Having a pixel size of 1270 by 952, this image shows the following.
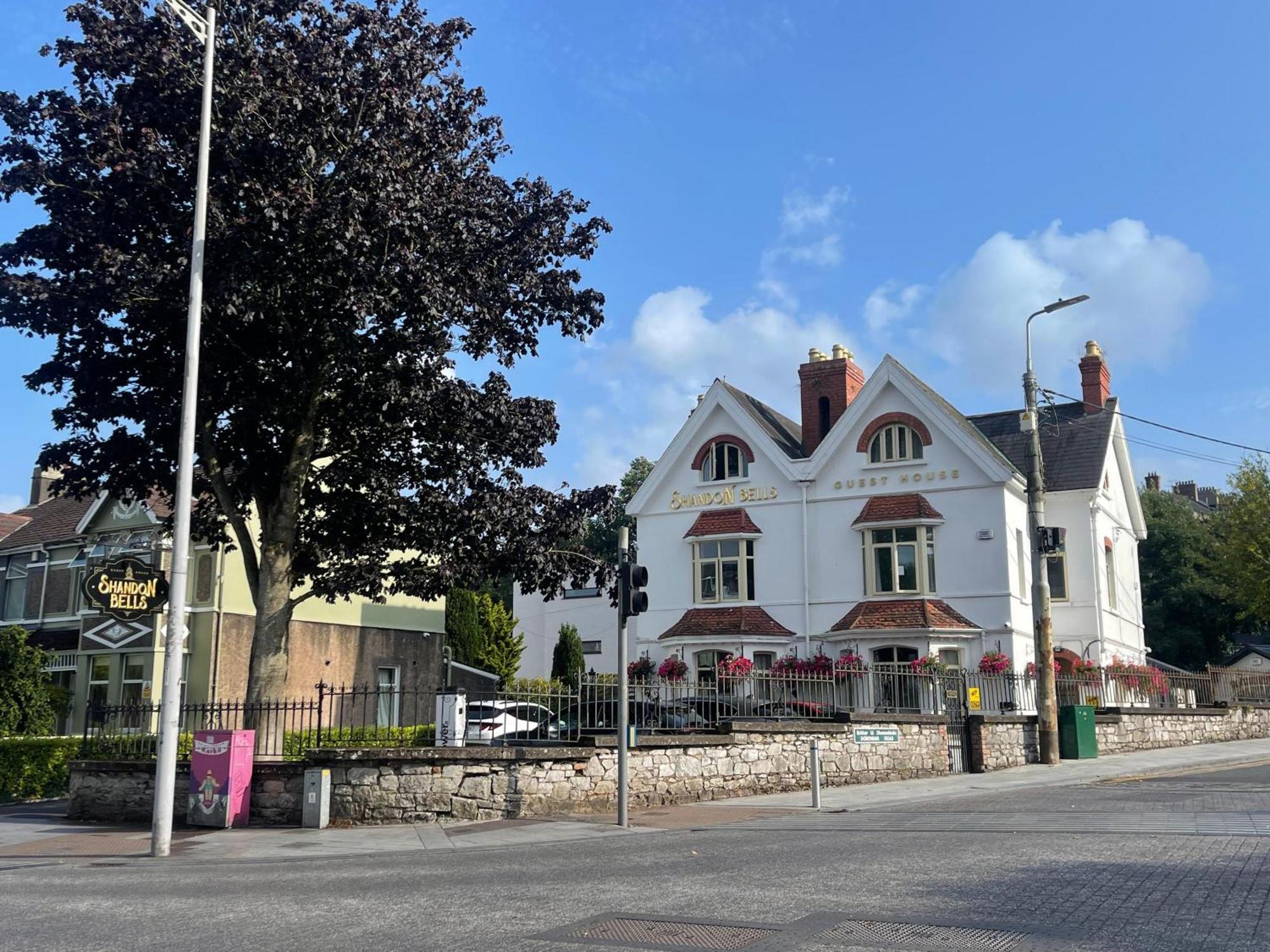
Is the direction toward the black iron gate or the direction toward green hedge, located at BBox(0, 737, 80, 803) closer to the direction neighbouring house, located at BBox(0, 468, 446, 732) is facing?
the green hedge

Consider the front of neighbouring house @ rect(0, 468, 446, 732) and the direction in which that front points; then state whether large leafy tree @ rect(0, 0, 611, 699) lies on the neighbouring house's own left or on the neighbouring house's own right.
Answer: on the neighbouring house's own left

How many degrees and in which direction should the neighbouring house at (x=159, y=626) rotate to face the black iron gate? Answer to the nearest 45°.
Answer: approximately 90° to its left

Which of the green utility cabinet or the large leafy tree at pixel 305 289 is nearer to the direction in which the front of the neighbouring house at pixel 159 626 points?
the large leafy tree

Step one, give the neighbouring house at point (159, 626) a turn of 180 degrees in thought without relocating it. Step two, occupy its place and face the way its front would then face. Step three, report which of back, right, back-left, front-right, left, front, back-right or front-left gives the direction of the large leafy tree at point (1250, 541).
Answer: front-right

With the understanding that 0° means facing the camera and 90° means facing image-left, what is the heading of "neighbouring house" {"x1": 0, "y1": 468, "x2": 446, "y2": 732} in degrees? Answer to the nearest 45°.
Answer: approximately 45°

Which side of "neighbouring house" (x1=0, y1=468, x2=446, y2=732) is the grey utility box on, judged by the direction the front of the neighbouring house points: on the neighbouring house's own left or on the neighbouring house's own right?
on the neighbouring house's own left

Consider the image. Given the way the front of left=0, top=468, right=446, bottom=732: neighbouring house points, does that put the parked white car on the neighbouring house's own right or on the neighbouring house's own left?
on the neighbouring house's own left
